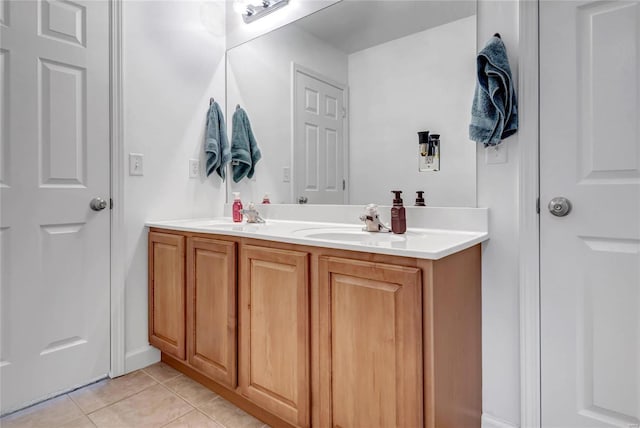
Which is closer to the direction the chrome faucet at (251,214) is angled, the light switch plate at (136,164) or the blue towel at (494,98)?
the light switch plate

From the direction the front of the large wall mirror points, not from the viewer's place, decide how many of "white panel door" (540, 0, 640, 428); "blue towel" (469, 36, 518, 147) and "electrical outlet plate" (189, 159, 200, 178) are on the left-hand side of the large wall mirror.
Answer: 2

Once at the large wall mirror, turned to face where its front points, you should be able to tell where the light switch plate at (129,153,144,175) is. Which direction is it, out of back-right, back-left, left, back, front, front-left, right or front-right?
front-right

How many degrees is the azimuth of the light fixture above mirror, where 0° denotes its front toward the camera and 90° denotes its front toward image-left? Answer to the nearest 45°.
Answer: approximately 45°
